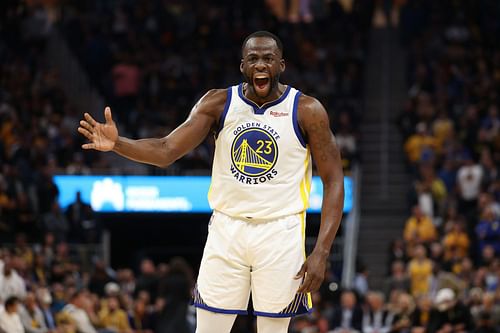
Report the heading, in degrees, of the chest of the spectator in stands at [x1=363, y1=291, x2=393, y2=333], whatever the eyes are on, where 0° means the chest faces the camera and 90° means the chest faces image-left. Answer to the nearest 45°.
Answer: approximately 0°

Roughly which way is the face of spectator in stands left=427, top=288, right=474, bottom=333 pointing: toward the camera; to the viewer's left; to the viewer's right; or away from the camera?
toward the camera

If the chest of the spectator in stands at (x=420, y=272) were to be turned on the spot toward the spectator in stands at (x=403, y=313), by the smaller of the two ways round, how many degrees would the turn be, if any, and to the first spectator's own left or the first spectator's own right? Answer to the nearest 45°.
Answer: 0° — they already face them

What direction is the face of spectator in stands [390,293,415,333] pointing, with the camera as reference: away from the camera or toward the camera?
toward the camera

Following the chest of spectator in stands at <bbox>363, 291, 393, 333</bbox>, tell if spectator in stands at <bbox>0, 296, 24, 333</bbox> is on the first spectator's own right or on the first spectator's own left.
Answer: on the first spectator's own right

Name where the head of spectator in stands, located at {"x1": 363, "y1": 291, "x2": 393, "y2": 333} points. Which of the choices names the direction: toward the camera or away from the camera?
toward the camera

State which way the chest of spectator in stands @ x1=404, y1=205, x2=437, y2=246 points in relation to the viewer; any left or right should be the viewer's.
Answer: facing the viewer

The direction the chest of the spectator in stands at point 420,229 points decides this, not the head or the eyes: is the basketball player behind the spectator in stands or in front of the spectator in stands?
in front

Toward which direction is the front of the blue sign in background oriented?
toward the camera

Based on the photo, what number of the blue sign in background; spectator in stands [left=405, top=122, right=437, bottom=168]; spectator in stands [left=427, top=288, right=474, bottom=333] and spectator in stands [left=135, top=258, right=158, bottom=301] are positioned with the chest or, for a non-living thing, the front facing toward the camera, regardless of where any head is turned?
4

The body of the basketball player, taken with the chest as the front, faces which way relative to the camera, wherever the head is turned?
toward the camera

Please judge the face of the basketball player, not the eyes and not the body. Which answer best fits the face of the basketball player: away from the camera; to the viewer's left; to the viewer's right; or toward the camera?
toward the camera

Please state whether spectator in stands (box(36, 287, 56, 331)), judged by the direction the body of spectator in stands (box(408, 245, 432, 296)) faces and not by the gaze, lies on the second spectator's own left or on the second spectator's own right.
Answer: on the second spectator's own right

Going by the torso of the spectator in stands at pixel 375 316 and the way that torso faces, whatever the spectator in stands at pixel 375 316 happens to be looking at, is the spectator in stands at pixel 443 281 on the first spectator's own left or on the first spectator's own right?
on the first spectator's own left

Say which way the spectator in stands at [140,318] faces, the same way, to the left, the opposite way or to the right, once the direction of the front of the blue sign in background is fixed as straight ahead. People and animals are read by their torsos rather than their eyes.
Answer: the same way

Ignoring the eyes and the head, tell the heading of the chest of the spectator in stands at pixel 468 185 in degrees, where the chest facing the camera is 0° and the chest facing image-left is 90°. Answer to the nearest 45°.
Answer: approximately 0°
